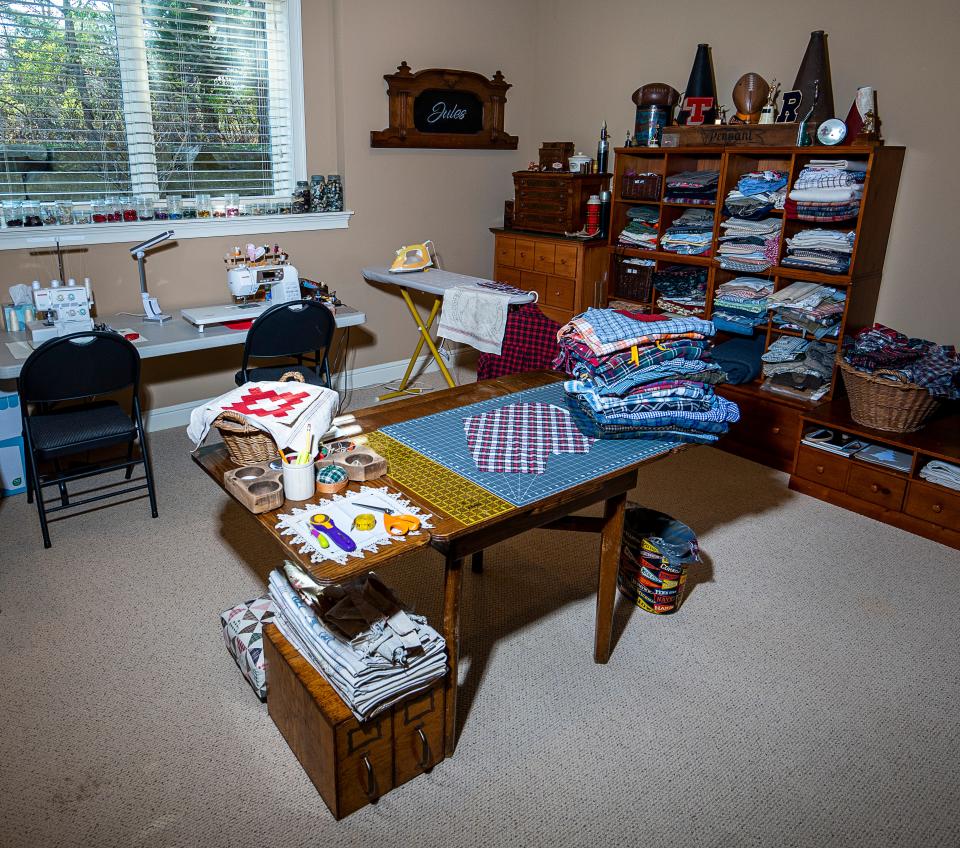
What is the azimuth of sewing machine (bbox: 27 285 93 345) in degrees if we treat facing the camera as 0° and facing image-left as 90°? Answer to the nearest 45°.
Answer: approximately 315°

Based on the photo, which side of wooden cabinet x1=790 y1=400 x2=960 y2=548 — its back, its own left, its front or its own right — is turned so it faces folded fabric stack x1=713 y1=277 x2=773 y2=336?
right

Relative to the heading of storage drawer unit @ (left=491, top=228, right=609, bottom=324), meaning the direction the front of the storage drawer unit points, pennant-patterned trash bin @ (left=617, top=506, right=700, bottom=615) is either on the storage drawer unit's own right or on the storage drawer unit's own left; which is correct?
on the storage drawer unit's own left

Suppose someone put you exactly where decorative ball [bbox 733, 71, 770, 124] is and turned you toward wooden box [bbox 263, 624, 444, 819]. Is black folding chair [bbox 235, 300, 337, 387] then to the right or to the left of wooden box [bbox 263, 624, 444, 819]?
right

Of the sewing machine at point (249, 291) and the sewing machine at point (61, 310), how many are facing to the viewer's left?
0

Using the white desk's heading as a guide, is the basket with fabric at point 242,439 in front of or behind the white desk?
in front

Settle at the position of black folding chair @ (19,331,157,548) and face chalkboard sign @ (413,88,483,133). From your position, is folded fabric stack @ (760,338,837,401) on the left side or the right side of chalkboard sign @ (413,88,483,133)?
right

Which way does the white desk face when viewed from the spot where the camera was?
facing the viewer and to the right of the viewer

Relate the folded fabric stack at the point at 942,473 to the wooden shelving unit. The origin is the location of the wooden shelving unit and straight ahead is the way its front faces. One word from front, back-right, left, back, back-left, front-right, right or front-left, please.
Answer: left

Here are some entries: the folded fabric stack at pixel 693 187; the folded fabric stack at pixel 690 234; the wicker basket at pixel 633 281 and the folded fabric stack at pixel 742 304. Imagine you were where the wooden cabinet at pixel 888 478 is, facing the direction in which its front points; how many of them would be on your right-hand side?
4

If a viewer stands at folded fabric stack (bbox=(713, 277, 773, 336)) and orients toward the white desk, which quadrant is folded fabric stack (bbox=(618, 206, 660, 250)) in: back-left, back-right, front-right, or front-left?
front-right

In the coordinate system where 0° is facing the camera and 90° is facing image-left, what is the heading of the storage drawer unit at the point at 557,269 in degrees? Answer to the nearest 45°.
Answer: approximately 45°

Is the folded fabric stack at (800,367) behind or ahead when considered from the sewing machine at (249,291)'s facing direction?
ahead

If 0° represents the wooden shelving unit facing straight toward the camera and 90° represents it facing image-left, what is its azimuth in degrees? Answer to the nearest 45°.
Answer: approximately 45°

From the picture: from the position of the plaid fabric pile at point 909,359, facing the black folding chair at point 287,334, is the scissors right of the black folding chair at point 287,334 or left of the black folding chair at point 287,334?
left
